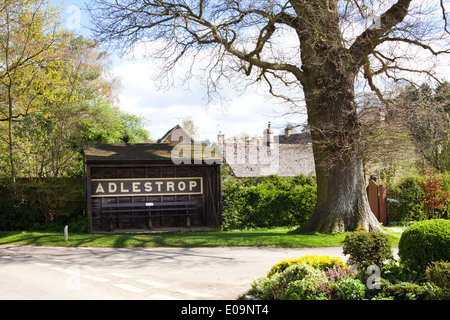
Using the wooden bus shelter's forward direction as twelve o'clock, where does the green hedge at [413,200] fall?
The green hedge is roughly at 9 o'clock from the wooden bus shelter.

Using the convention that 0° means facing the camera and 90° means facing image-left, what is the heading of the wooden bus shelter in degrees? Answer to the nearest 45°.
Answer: approximately 0°

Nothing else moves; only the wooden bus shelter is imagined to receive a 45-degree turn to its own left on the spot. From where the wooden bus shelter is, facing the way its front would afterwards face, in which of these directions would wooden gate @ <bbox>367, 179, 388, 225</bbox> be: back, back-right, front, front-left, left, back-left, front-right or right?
front-left

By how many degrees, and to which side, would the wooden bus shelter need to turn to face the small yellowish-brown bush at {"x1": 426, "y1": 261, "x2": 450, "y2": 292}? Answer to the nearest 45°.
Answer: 0° — it already faces it

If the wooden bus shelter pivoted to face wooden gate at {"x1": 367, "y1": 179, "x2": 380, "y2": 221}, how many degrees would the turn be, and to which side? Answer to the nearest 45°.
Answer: approximately 90° to its left

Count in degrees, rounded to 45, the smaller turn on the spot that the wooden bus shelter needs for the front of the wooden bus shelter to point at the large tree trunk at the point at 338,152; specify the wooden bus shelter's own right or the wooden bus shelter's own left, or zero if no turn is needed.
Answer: approximately 45° to the wooden bus shelter's own left

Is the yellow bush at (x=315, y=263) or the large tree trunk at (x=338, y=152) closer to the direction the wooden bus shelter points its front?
the yellow bush

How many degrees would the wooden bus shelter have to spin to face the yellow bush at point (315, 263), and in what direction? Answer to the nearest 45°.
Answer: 0° — it already faces it
